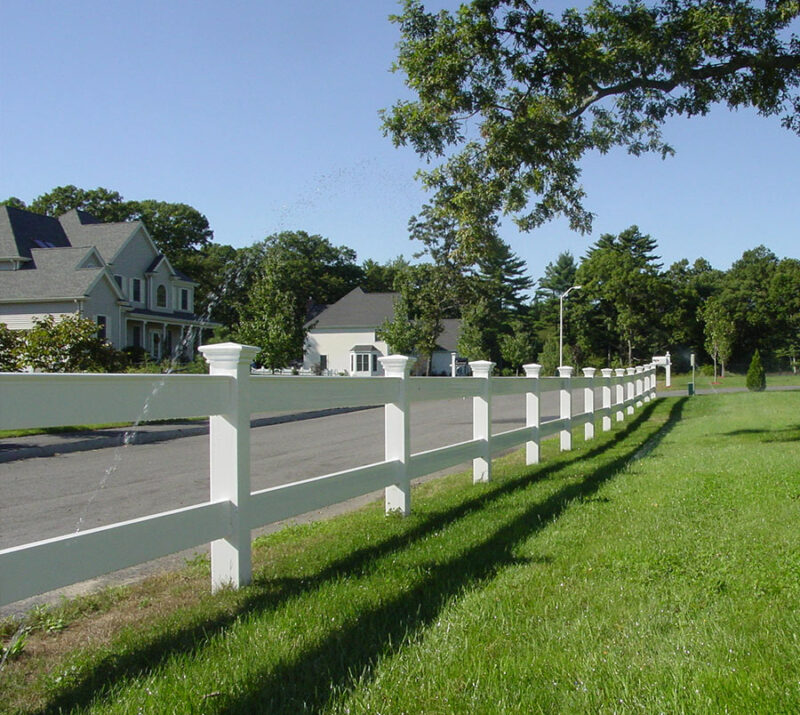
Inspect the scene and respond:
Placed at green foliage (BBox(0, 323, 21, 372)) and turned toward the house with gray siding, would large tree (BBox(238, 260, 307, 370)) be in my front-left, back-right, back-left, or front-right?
front-right

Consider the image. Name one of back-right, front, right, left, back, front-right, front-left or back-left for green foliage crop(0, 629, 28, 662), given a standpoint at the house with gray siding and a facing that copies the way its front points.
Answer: front-right

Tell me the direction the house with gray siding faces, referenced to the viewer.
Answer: facing the viewer and to the right of the viewer

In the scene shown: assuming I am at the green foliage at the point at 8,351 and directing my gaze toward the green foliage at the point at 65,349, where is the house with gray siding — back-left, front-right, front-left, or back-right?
front-left
